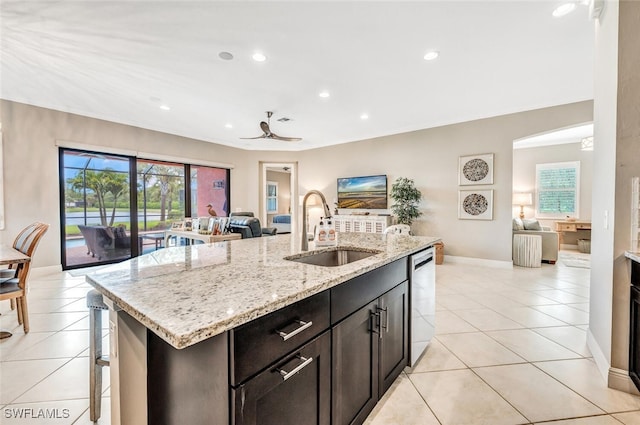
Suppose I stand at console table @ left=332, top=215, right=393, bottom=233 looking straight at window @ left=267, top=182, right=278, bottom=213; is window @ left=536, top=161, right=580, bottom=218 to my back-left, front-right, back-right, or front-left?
back-right

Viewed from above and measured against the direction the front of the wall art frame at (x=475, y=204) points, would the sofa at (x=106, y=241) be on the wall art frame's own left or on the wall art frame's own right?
on the wall art frame's own right

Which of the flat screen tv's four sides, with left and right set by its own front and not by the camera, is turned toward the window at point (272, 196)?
right

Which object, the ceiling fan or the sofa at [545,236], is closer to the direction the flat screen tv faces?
the ceiling fan

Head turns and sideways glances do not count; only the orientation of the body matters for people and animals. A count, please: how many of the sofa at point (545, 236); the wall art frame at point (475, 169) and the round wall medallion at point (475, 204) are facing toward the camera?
2

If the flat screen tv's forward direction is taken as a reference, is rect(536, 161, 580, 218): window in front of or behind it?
behind

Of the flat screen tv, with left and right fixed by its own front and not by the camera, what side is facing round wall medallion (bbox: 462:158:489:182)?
left

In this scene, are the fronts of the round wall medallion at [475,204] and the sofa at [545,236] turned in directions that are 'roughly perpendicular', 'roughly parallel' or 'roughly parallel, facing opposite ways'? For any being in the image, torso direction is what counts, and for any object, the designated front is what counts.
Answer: roughly perpendicular
